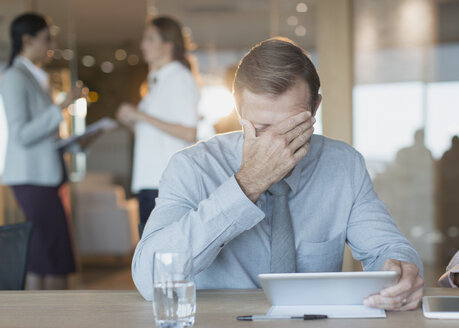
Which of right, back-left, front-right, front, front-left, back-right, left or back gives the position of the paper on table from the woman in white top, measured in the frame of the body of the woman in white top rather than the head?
left

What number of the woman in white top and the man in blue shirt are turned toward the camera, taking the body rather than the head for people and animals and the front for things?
1

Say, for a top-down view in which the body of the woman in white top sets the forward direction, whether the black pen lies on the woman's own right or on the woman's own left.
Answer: on the woman's own left

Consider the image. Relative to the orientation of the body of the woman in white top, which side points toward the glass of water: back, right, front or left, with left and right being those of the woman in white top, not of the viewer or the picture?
left

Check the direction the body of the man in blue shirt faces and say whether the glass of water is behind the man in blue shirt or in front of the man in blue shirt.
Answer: in front

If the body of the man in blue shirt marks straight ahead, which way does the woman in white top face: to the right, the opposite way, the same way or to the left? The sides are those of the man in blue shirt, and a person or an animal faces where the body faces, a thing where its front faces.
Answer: to the right

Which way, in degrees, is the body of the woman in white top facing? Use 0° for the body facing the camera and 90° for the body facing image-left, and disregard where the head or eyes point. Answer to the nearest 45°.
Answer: approximately 90°

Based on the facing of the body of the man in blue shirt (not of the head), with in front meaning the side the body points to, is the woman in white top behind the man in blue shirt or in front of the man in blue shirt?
behind

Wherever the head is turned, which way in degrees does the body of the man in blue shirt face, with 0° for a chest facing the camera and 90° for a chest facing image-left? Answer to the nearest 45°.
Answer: approximately 0°

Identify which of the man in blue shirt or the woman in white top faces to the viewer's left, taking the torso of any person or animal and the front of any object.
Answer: the woman in white top

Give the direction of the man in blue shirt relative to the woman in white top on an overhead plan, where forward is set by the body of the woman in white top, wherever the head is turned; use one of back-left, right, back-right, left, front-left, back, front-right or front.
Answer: left
